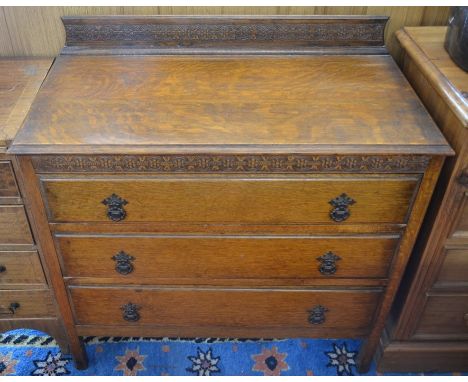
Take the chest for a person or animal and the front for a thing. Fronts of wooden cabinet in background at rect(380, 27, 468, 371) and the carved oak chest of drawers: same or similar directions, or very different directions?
same or similar directions

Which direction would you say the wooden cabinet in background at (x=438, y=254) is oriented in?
toward the camera

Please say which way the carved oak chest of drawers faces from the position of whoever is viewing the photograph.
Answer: facing the viewer

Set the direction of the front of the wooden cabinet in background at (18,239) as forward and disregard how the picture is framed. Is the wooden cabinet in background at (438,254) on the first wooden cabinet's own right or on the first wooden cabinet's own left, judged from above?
on the first wooden cabinet's own left

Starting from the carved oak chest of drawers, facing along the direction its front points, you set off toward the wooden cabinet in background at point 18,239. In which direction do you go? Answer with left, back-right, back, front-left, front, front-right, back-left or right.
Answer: right

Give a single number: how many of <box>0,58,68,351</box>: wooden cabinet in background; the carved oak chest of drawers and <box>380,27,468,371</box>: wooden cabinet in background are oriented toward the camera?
3

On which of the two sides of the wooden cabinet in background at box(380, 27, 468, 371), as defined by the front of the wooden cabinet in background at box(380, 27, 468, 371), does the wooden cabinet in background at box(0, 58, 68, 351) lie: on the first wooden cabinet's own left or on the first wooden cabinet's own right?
on the first wooden cabinet's own right

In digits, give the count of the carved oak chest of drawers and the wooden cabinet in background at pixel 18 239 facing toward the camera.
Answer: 2

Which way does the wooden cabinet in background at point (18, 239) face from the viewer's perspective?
toward the camera

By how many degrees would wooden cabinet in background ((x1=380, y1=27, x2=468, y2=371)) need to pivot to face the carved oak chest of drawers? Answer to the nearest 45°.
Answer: approximately 90° to its right

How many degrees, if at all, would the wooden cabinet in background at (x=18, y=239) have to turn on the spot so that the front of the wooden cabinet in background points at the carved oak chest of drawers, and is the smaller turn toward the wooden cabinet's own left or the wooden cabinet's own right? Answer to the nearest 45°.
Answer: approximately 45° to the wooden cabinet's own left

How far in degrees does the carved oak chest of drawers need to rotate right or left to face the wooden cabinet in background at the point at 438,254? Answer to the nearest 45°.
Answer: approximately 90° to its left
